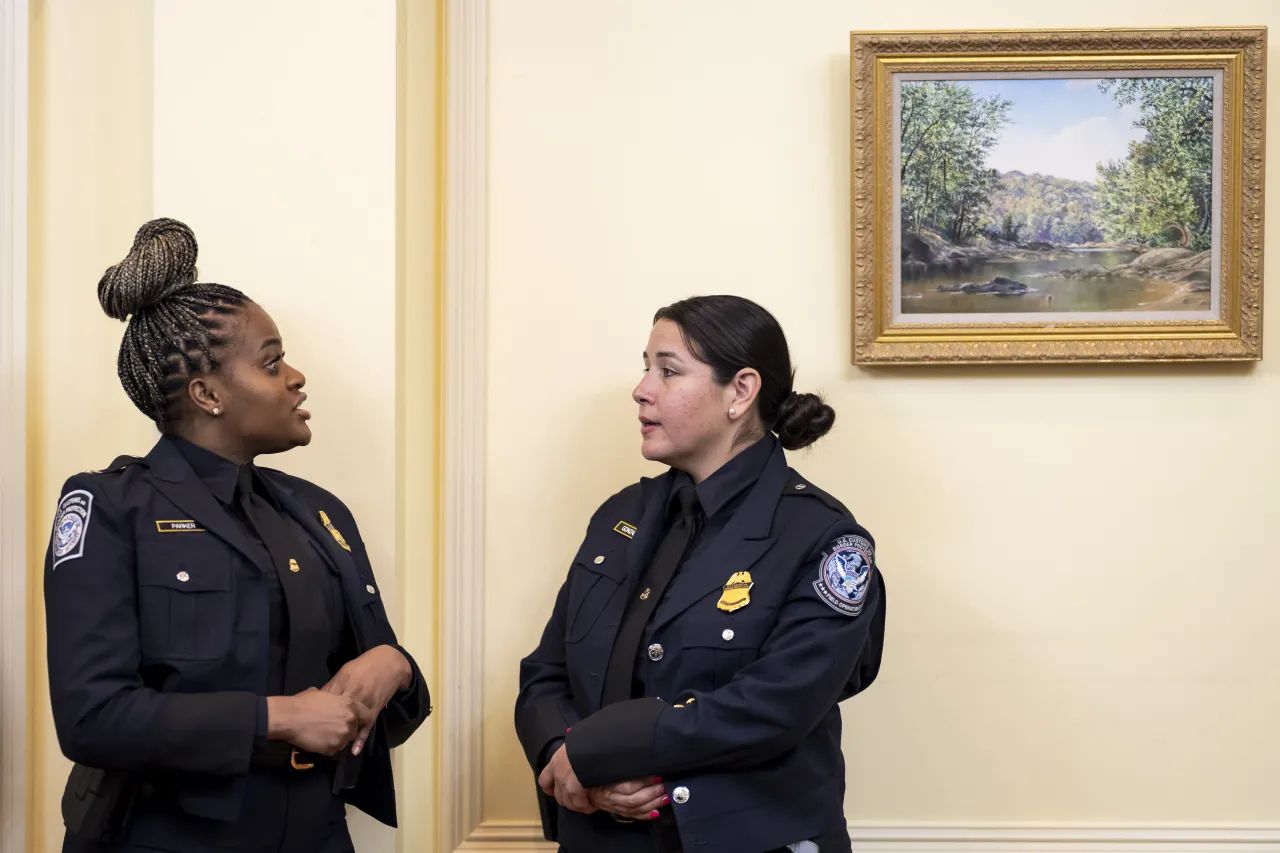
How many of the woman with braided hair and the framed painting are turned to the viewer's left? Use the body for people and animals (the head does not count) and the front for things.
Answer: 0

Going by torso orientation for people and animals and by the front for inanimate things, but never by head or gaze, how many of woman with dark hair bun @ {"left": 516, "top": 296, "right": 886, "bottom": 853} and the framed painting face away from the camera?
0

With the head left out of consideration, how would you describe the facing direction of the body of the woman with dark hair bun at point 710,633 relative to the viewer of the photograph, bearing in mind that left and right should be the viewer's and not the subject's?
facing the viewer and to the left of the viewer

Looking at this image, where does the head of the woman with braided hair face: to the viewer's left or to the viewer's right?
to the viewer's right

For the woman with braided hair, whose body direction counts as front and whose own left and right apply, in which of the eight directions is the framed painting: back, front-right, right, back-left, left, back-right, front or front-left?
front-left

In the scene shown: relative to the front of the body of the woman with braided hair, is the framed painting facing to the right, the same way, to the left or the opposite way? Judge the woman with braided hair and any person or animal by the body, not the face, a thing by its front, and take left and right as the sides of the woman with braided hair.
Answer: to the right

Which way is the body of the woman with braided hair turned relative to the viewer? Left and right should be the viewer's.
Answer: facing the viewer and to the right of the viewer

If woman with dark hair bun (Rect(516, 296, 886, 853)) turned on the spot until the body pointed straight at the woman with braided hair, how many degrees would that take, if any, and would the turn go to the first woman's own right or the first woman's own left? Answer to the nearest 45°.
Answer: approximately 45° to the first woman's own right

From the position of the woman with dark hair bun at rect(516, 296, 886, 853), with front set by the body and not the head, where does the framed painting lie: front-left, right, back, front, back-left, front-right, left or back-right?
back

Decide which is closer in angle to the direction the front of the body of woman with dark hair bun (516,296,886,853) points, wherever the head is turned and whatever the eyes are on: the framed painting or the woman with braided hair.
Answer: the woman with braided hair

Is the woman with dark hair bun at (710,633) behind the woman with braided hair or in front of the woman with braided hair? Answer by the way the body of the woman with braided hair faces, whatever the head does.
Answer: in front

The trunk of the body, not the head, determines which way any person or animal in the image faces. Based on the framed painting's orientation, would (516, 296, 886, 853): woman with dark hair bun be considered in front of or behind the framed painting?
in front

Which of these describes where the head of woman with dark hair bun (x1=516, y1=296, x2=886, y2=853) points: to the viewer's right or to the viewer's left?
to the viewer's left
